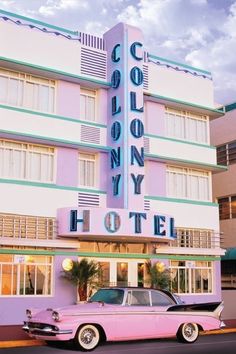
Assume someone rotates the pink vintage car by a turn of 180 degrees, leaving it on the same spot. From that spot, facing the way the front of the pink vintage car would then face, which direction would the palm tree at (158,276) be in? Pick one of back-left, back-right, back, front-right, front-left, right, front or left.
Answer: front-left

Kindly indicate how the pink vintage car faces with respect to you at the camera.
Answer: facing the viewer and to the left of the viewer

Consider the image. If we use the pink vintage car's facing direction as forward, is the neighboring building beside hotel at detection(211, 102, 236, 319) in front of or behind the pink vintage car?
behind

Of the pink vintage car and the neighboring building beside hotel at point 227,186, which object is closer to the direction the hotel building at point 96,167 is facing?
the pink vintage car

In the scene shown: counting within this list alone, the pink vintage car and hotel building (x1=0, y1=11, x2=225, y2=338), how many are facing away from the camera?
0

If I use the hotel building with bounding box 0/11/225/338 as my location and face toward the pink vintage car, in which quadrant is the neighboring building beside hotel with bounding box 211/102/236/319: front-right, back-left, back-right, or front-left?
back-left

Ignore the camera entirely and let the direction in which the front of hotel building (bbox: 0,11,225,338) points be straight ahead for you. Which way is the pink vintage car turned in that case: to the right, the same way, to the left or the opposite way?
to the right

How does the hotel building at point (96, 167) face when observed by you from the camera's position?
facing the viewer and to the right of the viewer

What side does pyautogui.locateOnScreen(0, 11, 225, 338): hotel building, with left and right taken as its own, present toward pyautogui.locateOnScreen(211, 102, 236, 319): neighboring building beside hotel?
left
